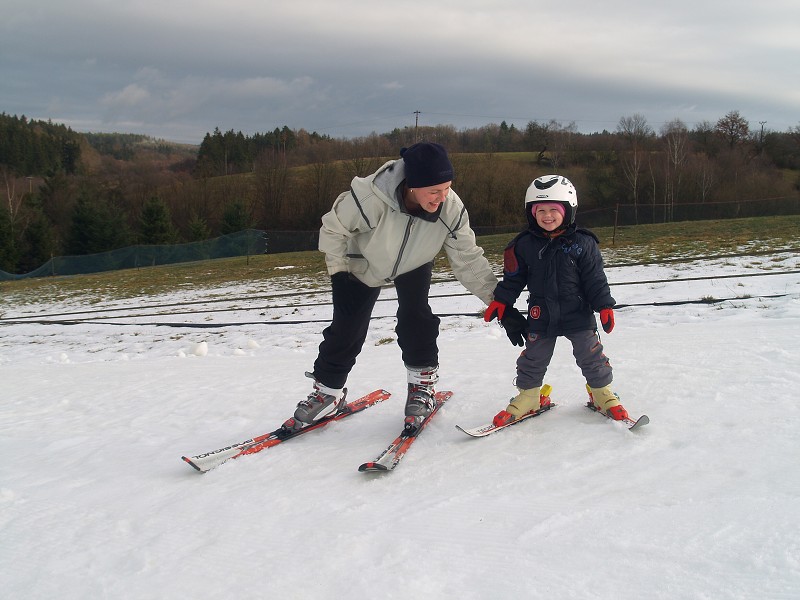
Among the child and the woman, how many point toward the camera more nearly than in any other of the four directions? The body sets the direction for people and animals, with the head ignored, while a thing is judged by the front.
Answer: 2

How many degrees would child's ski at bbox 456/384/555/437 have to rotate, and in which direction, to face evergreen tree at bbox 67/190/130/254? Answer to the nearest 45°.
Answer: approximately 90° to its right

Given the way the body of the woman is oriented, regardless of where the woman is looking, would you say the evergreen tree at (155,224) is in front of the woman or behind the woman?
behind

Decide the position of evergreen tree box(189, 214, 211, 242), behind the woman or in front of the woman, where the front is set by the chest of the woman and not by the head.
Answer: behind

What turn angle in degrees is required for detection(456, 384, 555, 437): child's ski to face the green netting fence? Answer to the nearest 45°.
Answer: approximately 90° to its right

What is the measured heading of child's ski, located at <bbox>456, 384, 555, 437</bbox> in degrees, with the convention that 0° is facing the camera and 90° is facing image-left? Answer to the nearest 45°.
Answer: approximately 45°

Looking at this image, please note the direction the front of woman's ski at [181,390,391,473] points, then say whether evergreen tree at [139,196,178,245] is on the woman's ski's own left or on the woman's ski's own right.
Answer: on the woman's ski's own right

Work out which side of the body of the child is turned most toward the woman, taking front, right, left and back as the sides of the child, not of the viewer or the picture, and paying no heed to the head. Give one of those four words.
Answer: right
